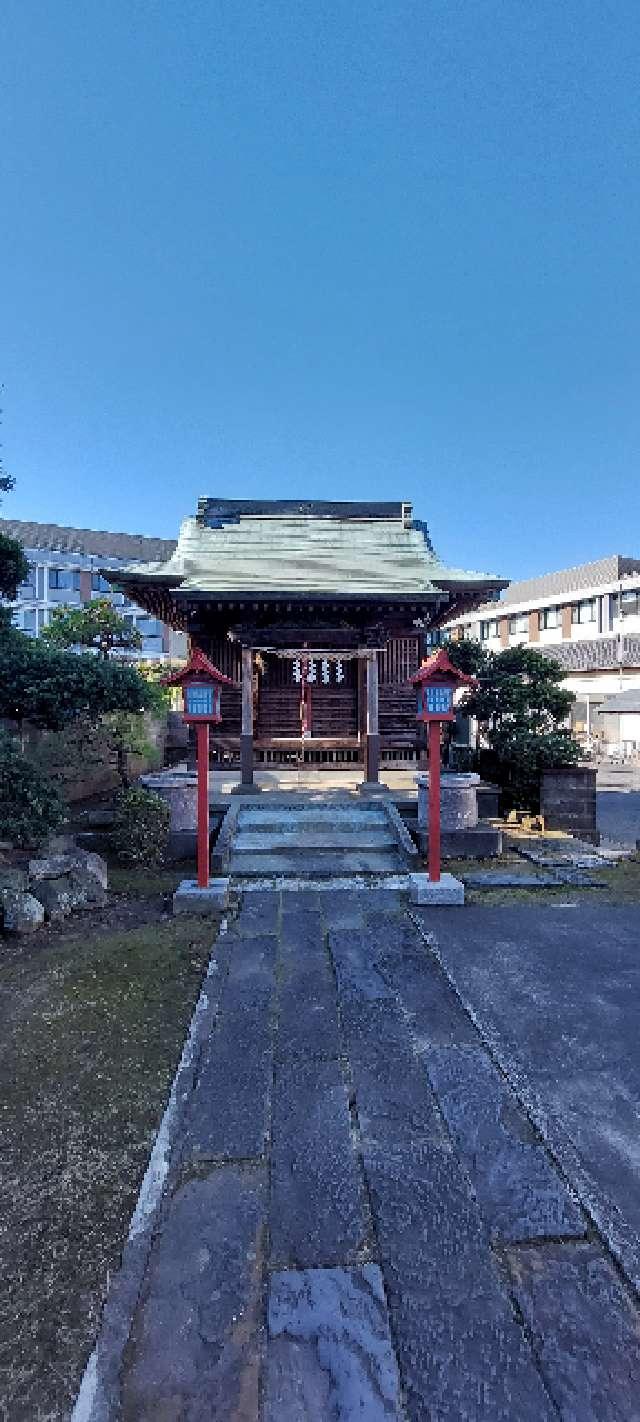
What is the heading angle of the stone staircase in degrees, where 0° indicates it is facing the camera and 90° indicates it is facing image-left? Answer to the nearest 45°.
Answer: approximately 0°

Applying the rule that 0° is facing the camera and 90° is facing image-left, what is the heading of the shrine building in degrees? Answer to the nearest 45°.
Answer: approximately 0°

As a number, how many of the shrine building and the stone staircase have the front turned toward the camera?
2

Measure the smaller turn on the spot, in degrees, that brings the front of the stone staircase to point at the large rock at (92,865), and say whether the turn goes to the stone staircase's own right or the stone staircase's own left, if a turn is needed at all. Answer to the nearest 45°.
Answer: approximately 45° to the stone staircase's own right
